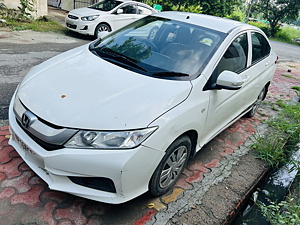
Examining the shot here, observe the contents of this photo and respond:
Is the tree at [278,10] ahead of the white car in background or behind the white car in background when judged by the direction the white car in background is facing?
behind

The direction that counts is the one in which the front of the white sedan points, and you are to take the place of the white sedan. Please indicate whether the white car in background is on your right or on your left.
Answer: on your right

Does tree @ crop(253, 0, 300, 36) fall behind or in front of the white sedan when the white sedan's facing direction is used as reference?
behind

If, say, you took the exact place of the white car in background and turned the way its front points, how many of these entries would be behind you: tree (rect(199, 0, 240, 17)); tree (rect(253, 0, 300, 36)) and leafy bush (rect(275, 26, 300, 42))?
3

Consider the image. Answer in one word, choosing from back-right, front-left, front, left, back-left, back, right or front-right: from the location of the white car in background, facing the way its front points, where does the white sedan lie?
front-left

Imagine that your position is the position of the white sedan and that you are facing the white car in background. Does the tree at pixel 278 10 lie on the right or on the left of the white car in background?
right

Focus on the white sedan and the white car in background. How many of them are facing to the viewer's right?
0

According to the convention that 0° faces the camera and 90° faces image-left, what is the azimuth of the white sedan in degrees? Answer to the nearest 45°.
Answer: approximately 45°

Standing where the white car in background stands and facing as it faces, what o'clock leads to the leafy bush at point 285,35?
The leafy bush is roughly at 6 o'clock from the white car in background.

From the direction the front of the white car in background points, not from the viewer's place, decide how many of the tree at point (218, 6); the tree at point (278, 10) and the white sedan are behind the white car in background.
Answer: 2

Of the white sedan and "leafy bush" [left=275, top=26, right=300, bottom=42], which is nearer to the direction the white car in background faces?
the white sedan

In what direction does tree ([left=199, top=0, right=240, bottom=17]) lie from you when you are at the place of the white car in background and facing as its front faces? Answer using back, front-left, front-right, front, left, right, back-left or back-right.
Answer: back

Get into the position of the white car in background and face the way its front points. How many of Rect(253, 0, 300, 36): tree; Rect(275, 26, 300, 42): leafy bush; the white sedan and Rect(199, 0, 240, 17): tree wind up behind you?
3
